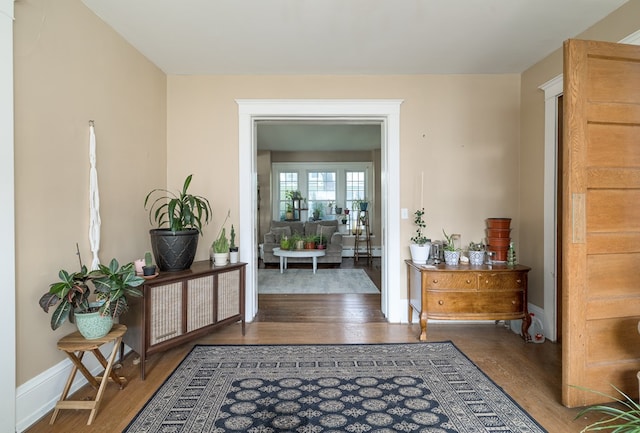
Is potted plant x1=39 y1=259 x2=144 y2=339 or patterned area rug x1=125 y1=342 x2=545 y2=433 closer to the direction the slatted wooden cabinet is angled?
the patterned area rug

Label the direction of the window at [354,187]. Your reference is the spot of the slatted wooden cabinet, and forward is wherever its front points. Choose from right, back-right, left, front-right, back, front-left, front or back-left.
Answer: left

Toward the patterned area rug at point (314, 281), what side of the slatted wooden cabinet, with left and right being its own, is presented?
left

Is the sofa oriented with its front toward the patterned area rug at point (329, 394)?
yes

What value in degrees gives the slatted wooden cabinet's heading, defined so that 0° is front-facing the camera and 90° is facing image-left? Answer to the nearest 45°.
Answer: approximately 315°

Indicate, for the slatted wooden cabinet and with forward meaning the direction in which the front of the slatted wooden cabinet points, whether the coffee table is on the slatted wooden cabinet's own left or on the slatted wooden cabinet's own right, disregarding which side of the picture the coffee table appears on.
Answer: on the slatted wooden cabinet's own left

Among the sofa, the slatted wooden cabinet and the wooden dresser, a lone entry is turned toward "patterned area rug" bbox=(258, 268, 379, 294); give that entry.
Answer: the sofa

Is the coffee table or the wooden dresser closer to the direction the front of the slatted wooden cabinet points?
the wooden dresser

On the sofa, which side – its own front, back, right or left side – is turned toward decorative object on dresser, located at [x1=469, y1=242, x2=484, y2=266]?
front

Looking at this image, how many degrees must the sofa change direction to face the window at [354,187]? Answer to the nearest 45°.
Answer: approximately 135° to its left

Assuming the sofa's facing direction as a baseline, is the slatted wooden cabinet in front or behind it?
in front
